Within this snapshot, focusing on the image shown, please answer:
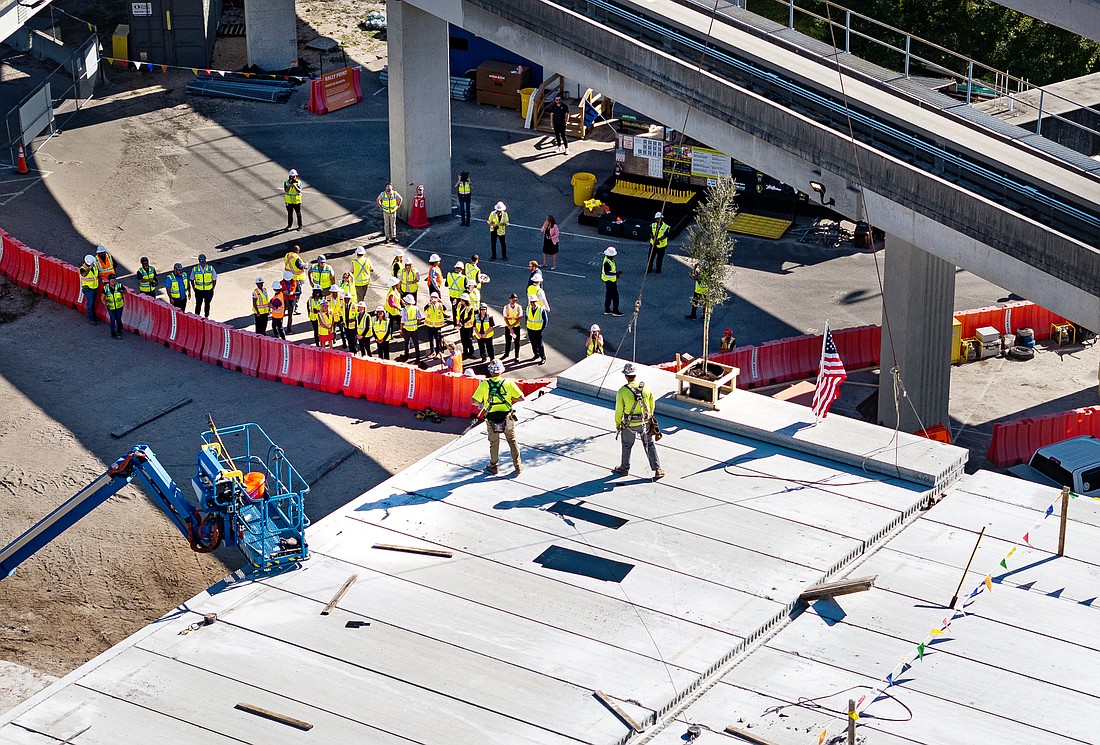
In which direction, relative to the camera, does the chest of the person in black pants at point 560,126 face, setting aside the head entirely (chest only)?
toward the camera

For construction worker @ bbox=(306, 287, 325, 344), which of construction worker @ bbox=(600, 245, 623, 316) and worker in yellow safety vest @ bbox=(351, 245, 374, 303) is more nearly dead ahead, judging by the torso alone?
the construction worker

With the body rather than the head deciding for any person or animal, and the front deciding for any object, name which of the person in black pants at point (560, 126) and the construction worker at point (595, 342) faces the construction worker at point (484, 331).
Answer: the person in black pants

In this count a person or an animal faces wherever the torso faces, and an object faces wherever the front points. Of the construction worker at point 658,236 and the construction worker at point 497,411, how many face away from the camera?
1

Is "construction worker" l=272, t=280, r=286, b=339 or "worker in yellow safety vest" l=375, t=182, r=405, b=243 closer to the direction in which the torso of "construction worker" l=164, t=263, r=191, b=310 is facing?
the construction worker

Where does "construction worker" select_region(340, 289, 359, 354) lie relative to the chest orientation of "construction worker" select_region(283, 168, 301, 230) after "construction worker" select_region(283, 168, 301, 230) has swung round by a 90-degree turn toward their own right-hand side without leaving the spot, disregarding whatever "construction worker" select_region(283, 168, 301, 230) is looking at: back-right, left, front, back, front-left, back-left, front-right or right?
left

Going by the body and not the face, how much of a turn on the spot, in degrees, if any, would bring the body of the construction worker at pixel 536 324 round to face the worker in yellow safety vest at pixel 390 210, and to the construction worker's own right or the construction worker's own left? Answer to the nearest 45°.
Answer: approximately 90° to the construction worker's own right

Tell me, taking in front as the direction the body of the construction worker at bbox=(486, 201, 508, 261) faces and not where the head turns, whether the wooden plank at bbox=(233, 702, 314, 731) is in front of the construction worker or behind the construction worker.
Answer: in front

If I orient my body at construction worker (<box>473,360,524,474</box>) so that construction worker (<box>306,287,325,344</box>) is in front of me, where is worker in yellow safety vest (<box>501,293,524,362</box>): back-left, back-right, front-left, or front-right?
front-right

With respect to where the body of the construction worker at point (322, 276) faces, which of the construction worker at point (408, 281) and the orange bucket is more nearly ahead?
the orange bucket

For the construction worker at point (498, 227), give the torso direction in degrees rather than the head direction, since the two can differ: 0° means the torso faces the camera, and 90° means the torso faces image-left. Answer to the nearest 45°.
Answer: approximately 0°

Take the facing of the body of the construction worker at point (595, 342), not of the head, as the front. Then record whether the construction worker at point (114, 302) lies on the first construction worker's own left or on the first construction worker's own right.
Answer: on the first construction worker's own right

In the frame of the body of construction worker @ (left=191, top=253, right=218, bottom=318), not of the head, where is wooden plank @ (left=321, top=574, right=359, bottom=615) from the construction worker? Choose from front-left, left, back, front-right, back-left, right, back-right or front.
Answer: front

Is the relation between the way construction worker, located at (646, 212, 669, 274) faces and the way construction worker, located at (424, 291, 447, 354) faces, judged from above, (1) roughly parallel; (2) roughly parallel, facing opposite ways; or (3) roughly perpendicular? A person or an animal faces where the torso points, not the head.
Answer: roughly parallel

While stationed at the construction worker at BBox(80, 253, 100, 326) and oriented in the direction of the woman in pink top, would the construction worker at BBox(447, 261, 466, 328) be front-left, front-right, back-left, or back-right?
front-right

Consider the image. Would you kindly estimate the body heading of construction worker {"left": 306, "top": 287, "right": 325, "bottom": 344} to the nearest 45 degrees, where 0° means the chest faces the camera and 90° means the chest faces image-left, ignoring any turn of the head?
approximately 315°

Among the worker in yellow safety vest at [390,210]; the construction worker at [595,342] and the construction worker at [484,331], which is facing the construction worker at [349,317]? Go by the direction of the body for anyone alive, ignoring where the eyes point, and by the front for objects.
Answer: the worker in yellow safety vest

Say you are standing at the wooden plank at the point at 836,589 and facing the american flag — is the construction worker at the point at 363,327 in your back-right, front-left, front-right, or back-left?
front-left

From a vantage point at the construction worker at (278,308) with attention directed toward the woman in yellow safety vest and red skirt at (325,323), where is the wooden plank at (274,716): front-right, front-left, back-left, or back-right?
front-right
